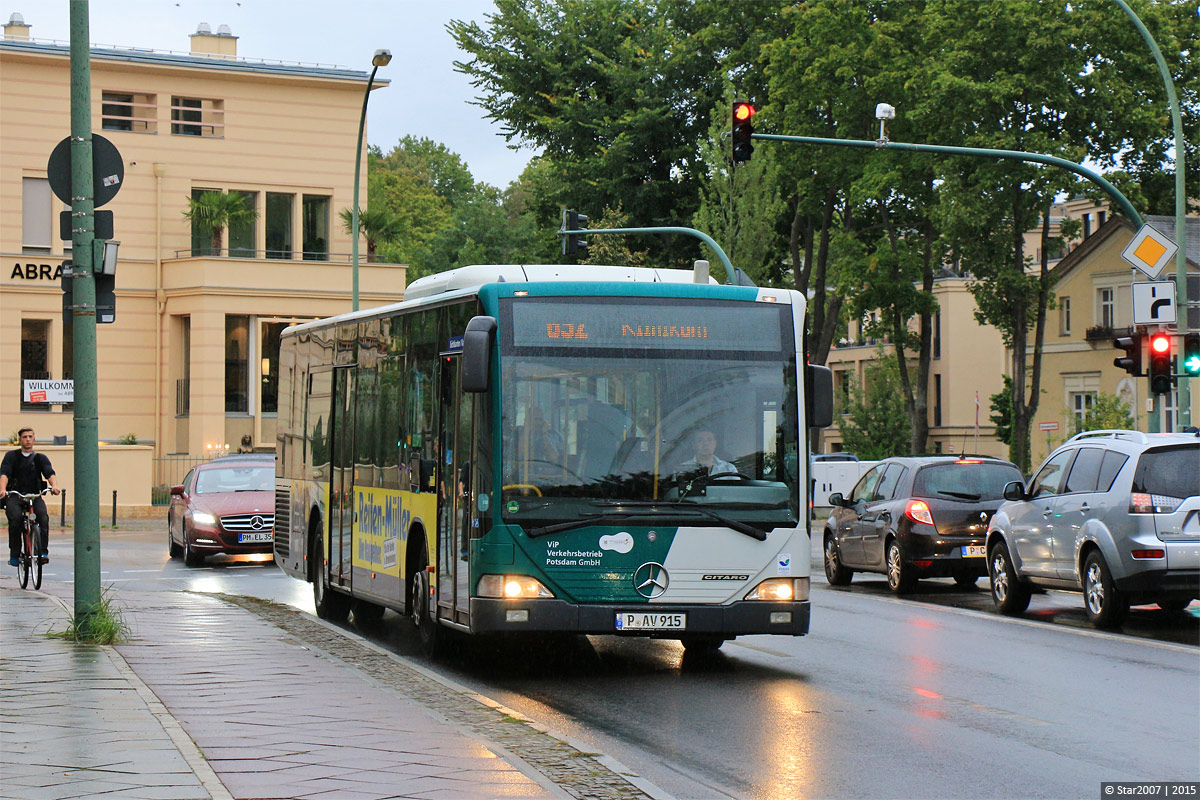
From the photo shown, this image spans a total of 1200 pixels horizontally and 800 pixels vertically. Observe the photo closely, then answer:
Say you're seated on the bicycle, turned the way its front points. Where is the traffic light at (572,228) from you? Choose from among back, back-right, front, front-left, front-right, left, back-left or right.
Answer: back-left

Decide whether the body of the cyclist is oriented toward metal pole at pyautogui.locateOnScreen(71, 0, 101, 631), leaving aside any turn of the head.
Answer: yes

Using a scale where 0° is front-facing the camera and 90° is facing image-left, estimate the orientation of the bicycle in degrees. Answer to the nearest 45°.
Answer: approximately 0°

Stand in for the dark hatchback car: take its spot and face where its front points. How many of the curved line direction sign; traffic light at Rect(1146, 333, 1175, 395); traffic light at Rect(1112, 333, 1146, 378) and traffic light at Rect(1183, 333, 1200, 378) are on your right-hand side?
4

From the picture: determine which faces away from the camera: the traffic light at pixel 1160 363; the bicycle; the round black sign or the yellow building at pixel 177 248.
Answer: the round black sign

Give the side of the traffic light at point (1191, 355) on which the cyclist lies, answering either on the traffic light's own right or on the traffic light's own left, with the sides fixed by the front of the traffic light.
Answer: on the traffic light's own right

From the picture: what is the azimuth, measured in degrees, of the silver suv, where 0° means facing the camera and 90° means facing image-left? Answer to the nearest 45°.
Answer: approximately 135°
